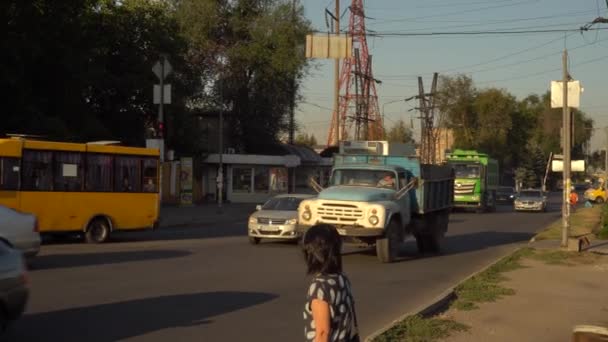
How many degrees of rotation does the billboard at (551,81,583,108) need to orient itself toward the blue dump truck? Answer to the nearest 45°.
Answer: approximately 45° to its right

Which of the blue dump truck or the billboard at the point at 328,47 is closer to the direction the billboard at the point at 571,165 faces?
the blue dump truck

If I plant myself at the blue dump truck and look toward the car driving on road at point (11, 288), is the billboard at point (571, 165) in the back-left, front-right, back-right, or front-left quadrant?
back-left

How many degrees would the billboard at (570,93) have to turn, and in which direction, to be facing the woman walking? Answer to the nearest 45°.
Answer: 0° — it already faces them

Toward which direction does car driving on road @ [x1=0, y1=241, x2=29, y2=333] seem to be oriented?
to the viewer's left

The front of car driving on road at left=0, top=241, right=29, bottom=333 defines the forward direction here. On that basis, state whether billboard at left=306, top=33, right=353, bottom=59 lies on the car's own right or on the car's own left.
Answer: on the car's own right

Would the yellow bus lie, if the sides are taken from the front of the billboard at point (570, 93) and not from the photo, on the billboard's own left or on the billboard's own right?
on the billboard's own right

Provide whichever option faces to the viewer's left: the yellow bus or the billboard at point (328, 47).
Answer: the yellow bus

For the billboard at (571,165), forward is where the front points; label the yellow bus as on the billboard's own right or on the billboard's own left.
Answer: on the billboard's own right

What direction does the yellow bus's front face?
to the viewer's left

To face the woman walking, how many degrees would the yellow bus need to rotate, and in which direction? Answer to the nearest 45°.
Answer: approximately 90° to its left
